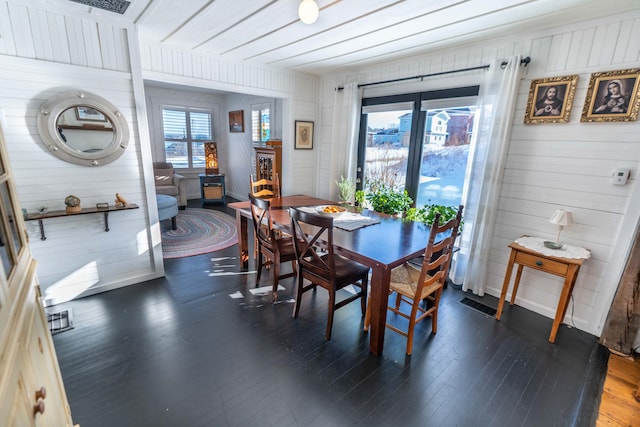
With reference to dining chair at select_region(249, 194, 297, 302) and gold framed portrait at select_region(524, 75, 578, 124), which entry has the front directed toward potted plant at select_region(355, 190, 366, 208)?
the dining chair

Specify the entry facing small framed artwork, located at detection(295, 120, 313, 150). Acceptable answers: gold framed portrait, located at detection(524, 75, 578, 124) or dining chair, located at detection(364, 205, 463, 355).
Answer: the dining chair

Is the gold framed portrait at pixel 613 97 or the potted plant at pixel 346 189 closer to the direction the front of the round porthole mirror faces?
the gold framed portrait

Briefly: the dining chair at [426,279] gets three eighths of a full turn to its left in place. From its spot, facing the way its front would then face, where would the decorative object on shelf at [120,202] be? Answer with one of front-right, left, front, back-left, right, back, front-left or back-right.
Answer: right

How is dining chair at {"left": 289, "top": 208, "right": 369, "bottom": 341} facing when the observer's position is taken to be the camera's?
facing away from the viewer and to the right of the viewer

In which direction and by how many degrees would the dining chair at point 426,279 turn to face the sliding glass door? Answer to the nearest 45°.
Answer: approximately 45° to its right

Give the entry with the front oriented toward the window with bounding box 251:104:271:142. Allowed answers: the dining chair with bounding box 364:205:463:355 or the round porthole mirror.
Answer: the dining chair

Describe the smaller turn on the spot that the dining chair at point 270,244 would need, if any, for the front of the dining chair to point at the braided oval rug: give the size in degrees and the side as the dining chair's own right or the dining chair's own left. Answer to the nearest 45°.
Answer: approximately 90° to the dining chair's own left

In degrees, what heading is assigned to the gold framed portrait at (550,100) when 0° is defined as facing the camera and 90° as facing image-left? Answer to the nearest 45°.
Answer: approximately 0°

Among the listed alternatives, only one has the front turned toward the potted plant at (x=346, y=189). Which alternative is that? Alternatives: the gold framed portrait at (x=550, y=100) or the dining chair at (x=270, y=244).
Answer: the dining chair

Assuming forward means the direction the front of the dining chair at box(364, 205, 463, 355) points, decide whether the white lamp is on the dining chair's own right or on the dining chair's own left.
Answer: on the dining chair's own right

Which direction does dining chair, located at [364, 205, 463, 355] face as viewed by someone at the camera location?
facing away from the viewer and to the left of the viewer

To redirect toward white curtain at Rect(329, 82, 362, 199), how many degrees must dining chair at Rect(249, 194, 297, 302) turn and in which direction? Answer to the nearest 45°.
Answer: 0° — it already faces it

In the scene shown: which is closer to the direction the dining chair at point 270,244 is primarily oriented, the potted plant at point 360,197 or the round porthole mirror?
the potted plant

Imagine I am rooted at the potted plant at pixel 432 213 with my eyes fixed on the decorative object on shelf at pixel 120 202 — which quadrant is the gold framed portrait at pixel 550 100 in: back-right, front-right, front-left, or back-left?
back-left

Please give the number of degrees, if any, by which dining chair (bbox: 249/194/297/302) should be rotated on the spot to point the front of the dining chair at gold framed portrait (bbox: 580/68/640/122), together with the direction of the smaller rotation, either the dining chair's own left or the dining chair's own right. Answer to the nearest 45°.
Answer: approximately 45° to the dining chair's own right
